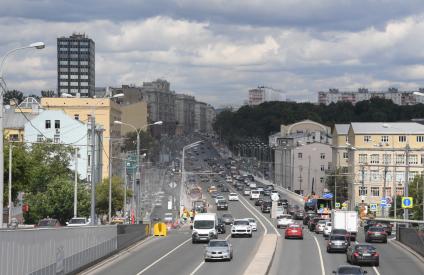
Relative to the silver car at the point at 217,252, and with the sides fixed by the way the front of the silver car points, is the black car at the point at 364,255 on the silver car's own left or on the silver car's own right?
on the silver car's own left

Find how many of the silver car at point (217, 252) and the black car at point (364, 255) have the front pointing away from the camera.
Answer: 1

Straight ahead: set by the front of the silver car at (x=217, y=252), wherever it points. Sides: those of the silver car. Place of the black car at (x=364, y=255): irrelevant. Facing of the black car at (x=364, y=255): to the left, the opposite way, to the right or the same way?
the opposite way

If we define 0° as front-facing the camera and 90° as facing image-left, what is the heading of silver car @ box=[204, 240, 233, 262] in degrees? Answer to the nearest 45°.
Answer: approximately 0°

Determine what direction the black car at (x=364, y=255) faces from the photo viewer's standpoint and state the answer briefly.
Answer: facing away from the viewer

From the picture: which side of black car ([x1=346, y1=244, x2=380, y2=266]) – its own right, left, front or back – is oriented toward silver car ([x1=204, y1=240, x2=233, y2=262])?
left
